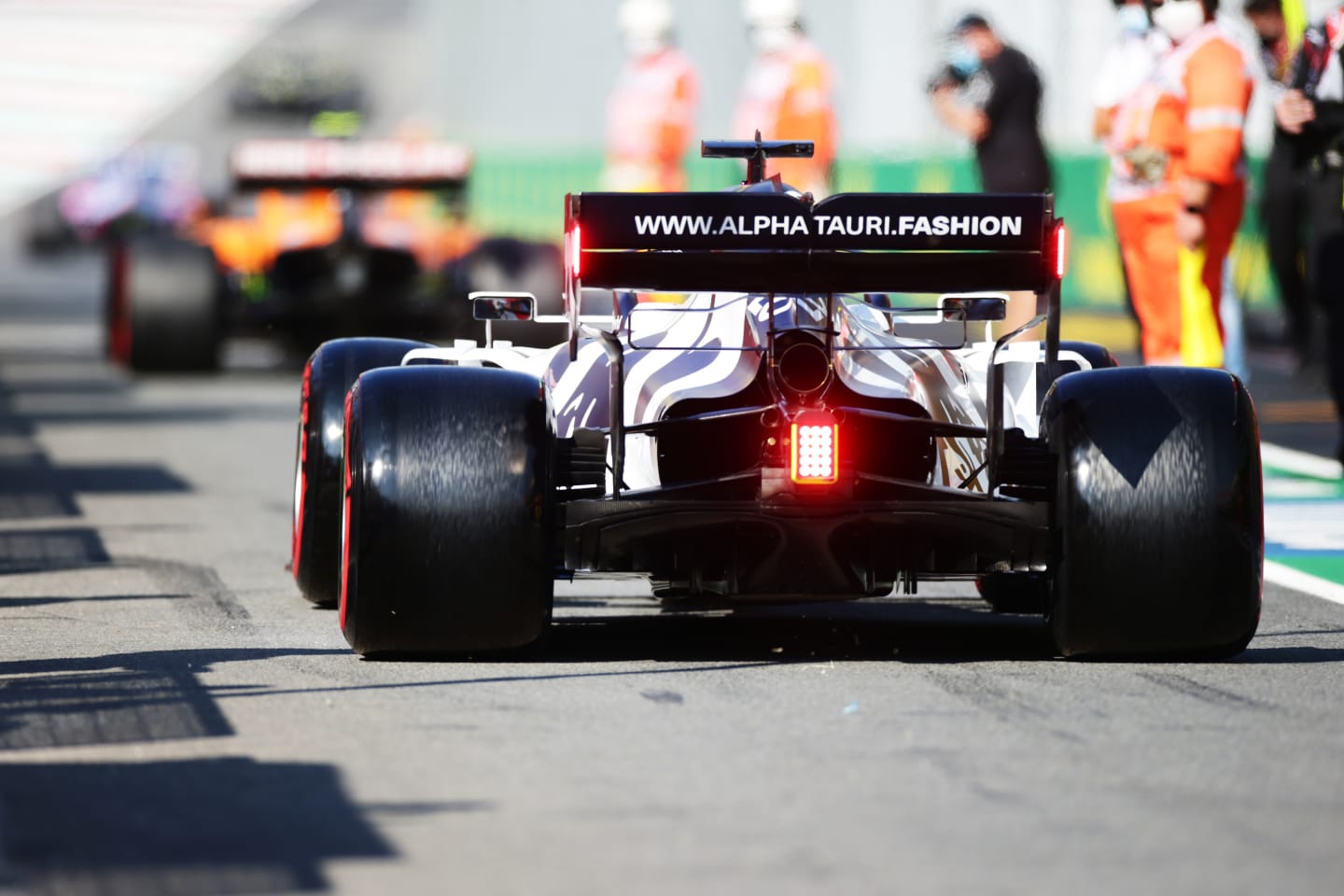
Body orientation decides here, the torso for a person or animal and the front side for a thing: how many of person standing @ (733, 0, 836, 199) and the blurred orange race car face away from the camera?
1

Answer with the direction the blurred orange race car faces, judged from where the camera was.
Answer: facing away from the viewer

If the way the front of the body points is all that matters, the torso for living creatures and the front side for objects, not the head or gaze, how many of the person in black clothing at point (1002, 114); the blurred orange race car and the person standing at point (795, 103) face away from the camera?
1

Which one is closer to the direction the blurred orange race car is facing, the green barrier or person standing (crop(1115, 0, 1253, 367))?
the green barrier

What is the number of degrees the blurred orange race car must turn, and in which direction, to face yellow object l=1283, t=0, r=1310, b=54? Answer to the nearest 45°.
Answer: approximately 90° to its right

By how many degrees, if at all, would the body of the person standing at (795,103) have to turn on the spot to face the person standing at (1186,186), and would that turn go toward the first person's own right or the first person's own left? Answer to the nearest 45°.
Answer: approximately 90° to the first person's own left

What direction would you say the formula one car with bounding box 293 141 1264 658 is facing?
away from the camera

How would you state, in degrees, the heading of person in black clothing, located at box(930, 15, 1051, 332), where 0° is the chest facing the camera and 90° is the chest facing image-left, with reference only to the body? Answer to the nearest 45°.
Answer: approximately 90°
